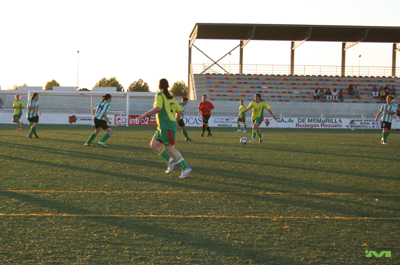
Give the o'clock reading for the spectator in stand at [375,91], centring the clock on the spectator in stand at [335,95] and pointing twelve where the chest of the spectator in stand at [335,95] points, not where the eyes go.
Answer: the spectator in stand at [375,91] is roughly at 8 o'clock from the spectator in stand at [335,95].

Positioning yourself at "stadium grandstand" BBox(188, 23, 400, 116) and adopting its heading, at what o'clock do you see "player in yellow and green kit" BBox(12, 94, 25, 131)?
The player in yellow and green kit is roughly at 1 o'clock from the stadium grandstand.

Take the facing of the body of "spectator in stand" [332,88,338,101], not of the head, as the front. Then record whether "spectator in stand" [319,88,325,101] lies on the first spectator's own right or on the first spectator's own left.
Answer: on the first spectator's own right

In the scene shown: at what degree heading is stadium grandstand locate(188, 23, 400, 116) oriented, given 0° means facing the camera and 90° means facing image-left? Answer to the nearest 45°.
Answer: approximately 0°

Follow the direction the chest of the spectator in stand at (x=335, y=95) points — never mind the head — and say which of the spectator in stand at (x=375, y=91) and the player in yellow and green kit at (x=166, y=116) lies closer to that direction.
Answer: the player in yellow and green kit

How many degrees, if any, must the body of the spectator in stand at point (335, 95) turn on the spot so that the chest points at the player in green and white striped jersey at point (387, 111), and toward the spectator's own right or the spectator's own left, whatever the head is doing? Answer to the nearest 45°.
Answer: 0° — they already face them

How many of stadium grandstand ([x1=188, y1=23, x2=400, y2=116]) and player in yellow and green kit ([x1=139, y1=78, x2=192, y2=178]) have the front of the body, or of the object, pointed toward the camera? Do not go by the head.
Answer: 1

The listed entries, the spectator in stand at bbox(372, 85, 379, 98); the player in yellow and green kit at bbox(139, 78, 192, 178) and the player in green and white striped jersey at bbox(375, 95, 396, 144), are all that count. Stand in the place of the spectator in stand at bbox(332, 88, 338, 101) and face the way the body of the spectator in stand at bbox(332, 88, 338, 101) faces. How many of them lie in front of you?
2

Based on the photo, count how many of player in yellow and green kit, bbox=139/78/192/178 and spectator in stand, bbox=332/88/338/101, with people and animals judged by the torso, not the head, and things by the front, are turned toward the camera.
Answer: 1

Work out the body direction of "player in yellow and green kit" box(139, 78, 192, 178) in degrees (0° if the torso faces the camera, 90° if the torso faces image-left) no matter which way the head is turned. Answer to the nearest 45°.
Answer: approximately 135°

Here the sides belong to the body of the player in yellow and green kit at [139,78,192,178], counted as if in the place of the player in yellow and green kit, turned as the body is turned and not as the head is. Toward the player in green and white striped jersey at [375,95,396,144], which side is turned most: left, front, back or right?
right
